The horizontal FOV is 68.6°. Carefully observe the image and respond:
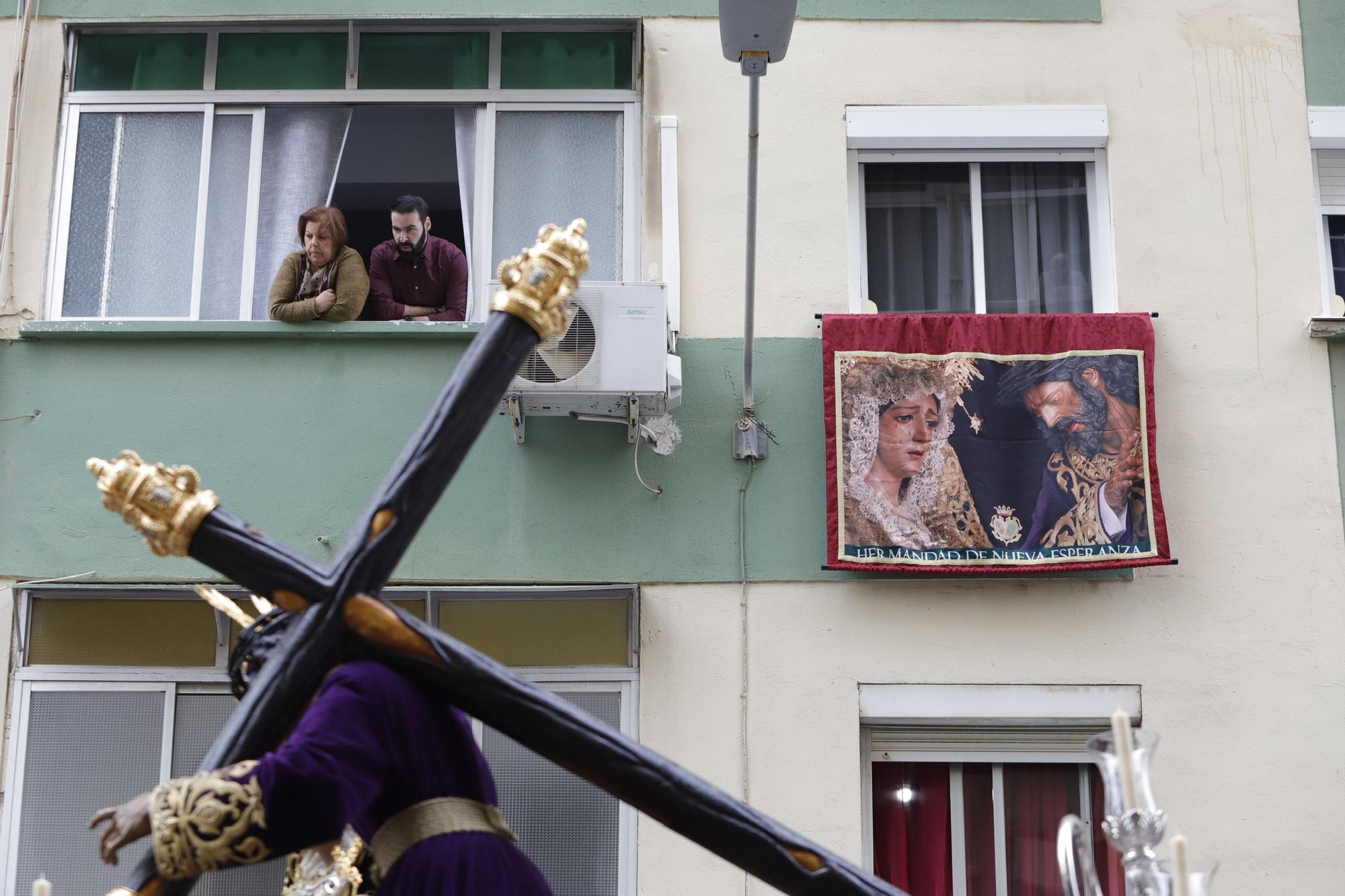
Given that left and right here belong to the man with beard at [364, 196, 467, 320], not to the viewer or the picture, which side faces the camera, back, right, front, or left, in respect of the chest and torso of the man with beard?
front

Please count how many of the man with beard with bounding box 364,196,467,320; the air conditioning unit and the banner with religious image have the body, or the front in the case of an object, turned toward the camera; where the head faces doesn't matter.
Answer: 3

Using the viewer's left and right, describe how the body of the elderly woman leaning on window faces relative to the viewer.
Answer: facing the viewer and to the left of the viewer

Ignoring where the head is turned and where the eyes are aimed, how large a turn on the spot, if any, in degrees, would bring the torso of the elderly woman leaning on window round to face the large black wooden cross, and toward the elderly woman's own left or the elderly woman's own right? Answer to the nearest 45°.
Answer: approximately 45° to the elderly woman's own left

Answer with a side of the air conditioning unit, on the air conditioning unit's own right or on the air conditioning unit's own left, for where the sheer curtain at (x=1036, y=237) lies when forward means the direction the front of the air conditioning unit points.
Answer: on the air conditioning unit's own left

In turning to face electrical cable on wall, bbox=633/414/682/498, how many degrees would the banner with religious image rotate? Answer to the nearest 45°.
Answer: approximately 90° to its right

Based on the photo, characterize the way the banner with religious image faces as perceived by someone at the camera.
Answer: facing the viewer

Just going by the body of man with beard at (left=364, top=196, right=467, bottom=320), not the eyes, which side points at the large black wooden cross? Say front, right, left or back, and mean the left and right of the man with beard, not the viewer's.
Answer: front

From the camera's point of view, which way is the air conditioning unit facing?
toward the camera

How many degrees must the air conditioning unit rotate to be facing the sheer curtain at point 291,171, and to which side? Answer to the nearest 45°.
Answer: approximately 135° to its right

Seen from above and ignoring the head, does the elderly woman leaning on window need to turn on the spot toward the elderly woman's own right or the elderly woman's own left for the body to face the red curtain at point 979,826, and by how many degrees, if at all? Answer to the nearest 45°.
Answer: approximately 135° to the elderly woman's own left
